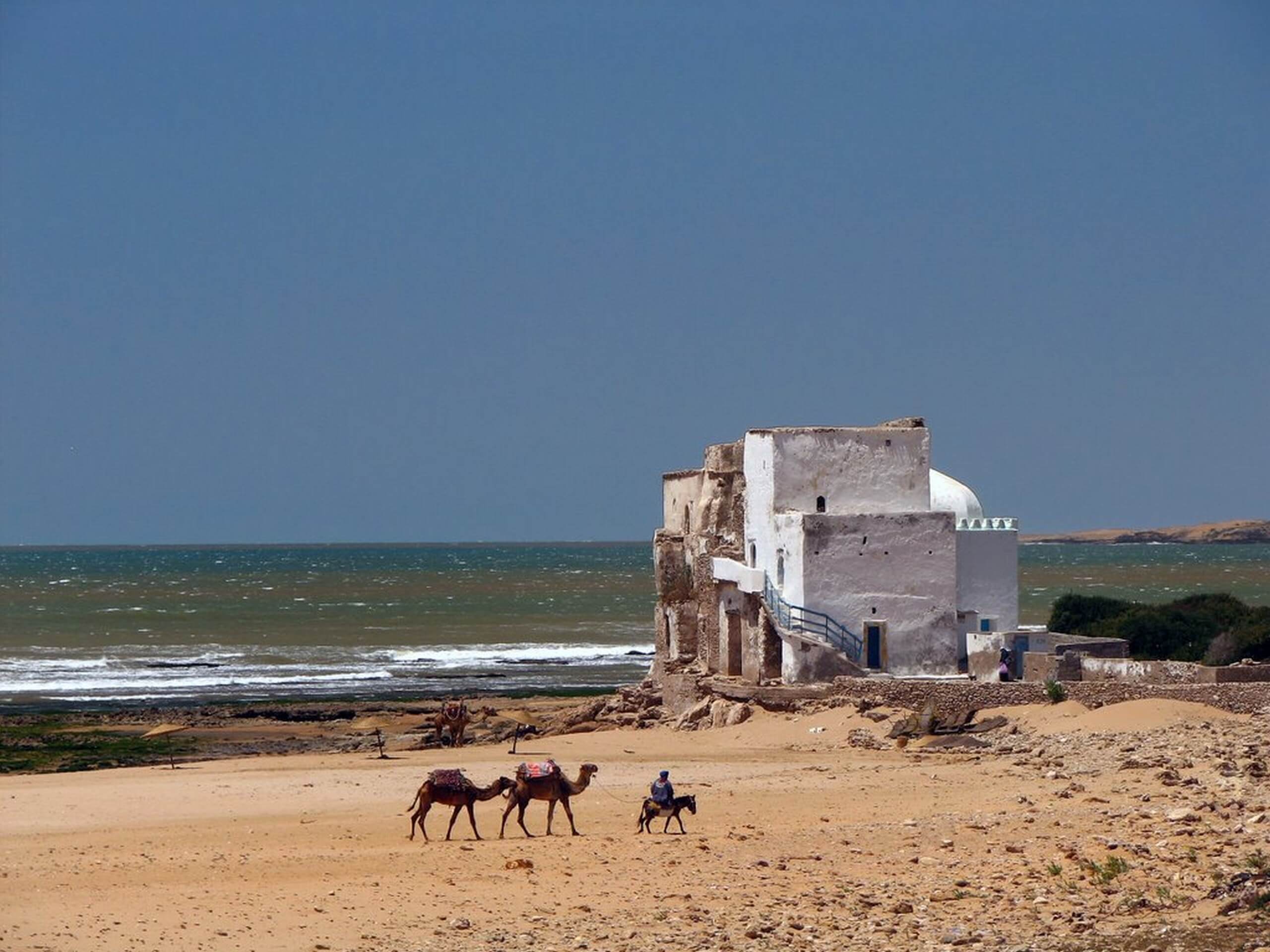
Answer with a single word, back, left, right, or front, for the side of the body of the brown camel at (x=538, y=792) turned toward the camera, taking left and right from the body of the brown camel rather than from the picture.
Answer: right

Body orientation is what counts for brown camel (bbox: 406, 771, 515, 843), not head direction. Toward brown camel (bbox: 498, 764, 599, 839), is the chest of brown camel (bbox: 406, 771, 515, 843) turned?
yes

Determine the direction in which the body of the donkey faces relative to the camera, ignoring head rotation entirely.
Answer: to the viewer's right

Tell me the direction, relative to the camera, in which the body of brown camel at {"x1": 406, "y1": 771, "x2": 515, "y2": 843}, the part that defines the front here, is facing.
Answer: to the viewer's right

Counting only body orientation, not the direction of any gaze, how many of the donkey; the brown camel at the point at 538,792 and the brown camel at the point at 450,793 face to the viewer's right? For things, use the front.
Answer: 3

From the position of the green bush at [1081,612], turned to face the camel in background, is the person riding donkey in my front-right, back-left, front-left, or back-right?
front-left

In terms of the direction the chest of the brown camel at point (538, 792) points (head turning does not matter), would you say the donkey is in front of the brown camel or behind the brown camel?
in front

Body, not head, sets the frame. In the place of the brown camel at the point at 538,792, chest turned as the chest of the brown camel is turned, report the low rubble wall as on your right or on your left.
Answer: on your left

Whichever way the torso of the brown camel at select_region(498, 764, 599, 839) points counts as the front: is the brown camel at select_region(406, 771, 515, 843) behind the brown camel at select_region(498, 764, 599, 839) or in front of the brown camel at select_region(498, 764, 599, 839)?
behind

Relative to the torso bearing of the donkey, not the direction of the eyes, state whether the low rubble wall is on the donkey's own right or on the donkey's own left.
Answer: on the donkey's own left
